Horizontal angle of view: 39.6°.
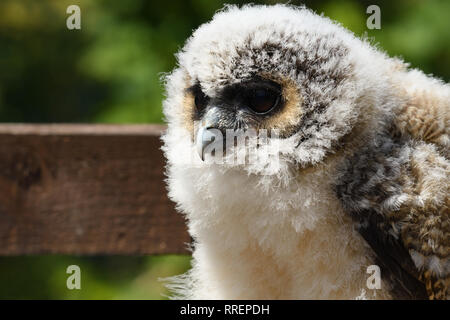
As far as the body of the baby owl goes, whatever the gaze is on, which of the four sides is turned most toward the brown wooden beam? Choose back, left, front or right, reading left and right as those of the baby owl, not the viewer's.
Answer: right

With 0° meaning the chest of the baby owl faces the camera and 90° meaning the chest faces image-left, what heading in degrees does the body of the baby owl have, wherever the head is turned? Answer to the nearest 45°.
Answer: approximately 45°
